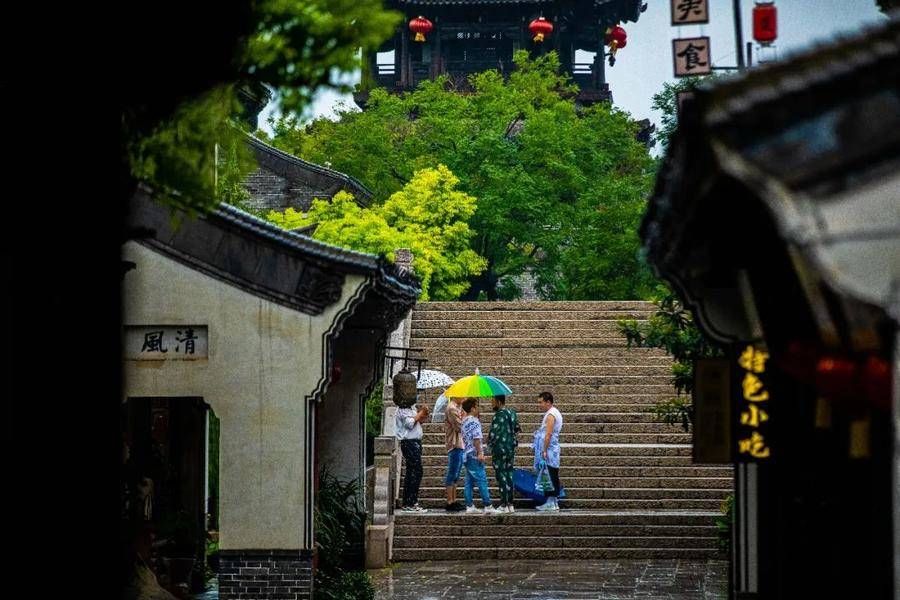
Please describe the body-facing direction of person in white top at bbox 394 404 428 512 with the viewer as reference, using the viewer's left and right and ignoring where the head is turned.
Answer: facing to the right of the viewer

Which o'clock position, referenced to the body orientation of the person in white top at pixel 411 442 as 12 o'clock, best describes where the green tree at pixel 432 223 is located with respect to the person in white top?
The green tree is roughly at 9 o'clock from the person in white top.

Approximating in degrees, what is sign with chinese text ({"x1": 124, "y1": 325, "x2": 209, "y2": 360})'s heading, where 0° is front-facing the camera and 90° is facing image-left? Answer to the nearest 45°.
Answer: approximately 0°

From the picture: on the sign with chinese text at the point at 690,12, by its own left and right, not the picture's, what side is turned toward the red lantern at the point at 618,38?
back

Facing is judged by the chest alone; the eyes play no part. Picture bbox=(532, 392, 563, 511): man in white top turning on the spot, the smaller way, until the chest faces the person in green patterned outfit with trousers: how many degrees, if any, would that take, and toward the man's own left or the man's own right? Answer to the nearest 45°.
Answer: approximately 45° to the man's own left

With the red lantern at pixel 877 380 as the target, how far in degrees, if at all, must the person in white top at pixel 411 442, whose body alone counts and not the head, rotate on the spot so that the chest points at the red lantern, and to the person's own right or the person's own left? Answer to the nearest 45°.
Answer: approximately 90° to the person's own right

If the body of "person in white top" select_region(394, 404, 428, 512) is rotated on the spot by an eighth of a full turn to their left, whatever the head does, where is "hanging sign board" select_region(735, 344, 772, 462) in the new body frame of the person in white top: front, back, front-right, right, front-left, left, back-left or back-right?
back-right
